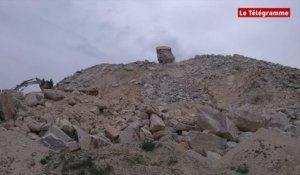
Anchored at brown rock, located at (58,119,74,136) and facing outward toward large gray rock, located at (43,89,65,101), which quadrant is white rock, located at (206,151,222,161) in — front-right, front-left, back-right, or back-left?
back-right

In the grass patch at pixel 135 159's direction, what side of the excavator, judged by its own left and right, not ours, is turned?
left

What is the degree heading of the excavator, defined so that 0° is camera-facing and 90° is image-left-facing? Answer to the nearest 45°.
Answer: approximately 90°

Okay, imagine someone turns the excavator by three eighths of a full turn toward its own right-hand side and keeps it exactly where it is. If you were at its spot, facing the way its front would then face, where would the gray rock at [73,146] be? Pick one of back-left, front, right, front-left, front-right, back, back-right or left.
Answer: back-right

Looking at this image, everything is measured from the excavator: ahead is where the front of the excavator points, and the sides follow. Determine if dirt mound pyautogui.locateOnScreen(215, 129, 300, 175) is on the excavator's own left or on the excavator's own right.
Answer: on the excavator's own left

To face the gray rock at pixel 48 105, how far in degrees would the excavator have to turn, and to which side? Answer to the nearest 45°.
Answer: approximately 90° to its left

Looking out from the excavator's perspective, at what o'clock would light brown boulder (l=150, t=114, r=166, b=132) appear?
The light brown boulder is roughly at 8 o'clock from the excavator.

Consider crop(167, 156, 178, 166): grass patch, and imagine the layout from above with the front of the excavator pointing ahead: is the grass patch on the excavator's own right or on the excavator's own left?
on the excavator's own left

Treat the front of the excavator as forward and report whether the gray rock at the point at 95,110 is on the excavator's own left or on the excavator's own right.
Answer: on the excavator's own left

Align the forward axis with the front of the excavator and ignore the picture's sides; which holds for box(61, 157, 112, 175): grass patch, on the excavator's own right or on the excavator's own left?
on the excavator's own left

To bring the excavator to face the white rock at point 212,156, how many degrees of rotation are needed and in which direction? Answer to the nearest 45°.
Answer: approximately 135° to its left

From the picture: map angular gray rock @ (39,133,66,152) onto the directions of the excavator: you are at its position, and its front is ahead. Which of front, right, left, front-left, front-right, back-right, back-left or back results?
left

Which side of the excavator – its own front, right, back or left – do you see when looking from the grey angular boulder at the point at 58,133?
left
